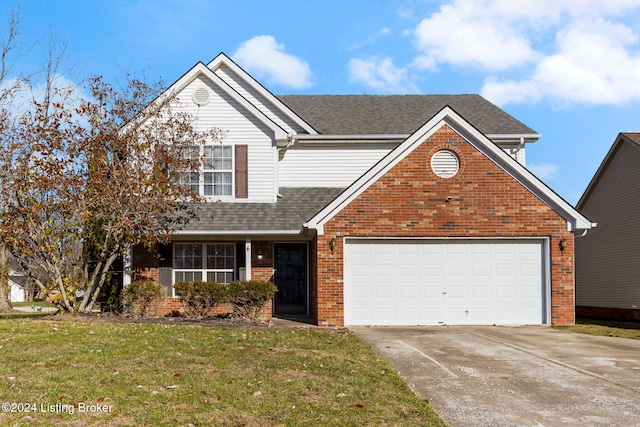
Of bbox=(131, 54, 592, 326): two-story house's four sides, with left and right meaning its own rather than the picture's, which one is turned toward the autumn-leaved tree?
right

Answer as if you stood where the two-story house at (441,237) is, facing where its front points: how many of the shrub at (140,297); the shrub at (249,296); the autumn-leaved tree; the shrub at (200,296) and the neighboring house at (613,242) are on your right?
4

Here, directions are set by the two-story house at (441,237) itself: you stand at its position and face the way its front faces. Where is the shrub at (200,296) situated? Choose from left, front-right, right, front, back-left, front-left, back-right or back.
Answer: right

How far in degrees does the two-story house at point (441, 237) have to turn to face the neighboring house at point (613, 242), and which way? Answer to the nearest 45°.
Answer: approximately 135° to its left

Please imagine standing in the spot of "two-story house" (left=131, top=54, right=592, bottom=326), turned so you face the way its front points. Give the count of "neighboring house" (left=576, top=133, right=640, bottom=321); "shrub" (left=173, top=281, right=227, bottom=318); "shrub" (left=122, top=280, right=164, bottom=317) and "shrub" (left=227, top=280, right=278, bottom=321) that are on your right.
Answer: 3

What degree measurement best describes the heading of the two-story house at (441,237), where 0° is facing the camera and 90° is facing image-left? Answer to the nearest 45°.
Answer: approximately 0°

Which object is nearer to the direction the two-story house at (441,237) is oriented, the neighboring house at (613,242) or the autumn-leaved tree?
the autumn-leaved tree

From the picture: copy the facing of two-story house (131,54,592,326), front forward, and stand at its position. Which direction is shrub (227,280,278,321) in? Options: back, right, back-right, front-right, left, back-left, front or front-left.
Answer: right

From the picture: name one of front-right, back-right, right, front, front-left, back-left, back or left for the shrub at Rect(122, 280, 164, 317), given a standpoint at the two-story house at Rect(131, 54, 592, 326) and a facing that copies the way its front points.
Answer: right
